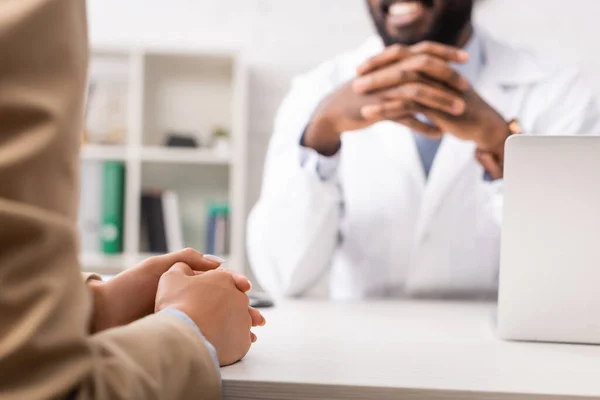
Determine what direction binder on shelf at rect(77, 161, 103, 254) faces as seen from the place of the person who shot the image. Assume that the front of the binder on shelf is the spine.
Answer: facing the viewer

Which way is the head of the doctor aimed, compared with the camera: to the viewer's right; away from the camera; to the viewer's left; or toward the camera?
toward the camera

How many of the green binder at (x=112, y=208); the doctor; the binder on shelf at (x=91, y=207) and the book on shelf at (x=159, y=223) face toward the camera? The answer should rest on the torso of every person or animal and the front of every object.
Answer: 4

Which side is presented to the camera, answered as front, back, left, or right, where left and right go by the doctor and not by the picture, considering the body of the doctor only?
front

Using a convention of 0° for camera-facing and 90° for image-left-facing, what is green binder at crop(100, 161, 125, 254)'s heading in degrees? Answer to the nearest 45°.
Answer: approximately 0°

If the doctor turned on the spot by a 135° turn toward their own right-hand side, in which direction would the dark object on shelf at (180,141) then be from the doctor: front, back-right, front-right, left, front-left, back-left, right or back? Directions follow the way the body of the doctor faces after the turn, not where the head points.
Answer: front

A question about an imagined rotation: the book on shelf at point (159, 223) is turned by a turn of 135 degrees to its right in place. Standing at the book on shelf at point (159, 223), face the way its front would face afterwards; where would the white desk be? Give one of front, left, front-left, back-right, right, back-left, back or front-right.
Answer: back-left
